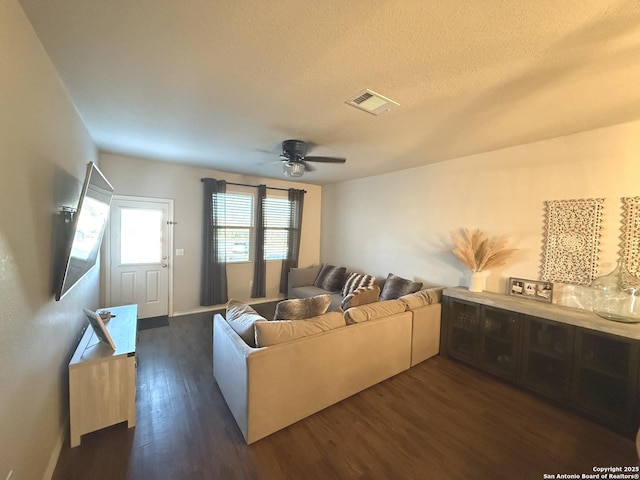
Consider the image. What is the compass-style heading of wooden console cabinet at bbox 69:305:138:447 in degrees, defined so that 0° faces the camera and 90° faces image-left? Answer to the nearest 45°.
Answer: approximately 270°

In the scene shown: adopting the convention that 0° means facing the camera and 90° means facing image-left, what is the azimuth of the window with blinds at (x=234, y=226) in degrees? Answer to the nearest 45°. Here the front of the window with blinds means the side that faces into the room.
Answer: approximately 0°

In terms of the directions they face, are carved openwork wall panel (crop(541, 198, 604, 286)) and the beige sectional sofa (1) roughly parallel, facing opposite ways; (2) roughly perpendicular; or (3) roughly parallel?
roughly perpendicular

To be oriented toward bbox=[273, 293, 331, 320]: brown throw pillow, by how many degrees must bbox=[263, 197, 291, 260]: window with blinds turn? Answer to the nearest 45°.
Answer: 0° — it already faces it

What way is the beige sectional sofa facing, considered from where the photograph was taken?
facing away from the viewer and to the left of the viewer

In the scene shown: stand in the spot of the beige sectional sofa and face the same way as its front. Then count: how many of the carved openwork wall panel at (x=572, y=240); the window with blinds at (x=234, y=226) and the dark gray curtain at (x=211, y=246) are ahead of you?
2

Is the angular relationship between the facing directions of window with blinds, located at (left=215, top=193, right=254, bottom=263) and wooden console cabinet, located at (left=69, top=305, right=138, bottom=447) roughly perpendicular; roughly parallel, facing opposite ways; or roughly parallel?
roughly perpendicular

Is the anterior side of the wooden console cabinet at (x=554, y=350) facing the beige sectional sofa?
yes
